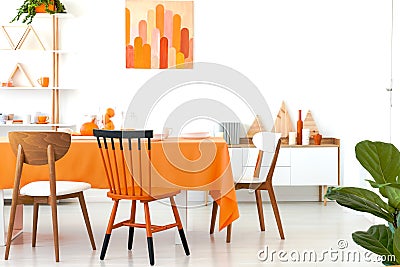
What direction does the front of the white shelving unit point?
toward the camera

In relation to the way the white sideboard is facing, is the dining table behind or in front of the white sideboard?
in front

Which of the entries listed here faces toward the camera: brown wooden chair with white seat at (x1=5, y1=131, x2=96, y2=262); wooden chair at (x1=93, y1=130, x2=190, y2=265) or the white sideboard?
the white sideboard

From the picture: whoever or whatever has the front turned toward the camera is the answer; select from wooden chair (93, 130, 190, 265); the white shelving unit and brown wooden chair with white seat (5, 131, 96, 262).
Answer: the white shelving unit

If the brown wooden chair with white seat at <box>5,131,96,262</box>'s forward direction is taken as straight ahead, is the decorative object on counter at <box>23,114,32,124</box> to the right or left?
on its left

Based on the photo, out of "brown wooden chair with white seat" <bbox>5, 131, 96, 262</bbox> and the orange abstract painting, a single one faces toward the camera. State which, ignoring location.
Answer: the orange abstract painting

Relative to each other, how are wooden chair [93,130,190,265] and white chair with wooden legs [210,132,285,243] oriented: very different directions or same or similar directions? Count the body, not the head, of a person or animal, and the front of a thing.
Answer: very different directions

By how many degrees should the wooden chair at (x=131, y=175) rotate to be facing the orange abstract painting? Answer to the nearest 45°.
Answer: approximately 45° to its left

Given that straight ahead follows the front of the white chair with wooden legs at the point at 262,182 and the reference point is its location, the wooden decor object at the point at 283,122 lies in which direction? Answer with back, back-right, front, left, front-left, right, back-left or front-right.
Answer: back-right

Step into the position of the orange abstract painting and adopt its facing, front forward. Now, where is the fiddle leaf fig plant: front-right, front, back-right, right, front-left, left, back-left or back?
front

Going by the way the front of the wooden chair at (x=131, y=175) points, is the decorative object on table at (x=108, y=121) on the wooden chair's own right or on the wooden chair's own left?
on the wooden chair's own left

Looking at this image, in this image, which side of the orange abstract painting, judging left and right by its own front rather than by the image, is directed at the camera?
front

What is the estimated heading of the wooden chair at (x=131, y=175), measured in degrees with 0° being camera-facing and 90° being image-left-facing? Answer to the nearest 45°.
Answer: approximately 225°

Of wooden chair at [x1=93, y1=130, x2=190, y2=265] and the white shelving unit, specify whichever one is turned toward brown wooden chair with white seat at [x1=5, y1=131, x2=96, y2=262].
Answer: the white shelving unit

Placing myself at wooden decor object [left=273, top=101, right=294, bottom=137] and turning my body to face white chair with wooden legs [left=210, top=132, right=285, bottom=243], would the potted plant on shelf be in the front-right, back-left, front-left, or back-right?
front-right

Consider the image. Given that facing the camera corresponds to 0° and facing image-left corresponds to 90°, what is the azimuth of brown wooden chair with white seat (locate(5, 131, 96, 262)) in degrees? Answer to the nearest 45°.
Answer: approximately 225°

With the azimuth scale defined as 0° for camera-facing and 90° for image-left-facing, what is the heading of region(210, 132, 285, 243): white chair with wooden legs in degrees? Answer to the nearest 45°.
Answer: approximately 45°
